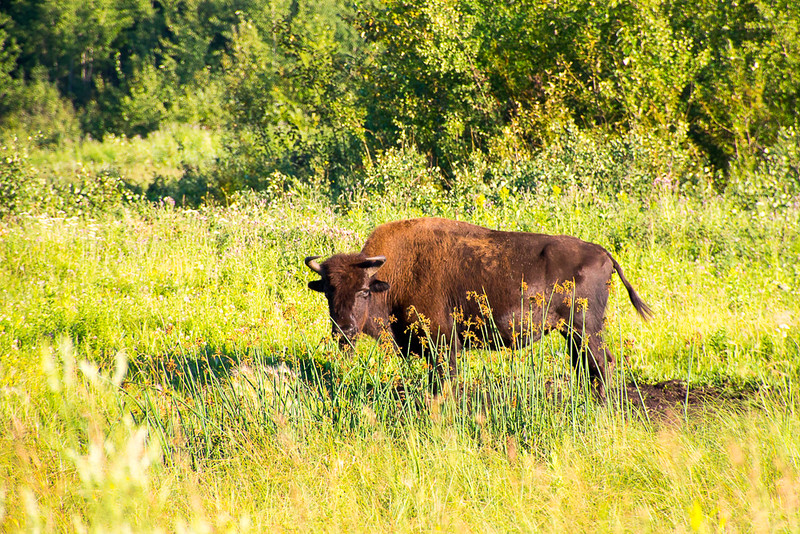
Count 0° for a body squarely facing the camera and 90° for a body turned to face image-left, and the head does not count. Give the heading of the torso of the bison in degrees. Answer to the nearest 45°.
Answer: approximately 90°
